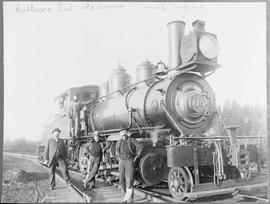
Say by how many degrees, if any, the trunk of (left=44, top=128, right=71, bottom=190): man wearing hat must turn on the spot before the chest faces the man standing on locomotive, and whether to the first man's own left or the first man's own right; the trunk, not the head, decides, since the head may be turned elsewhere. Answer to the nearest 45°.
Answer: approximately 180°

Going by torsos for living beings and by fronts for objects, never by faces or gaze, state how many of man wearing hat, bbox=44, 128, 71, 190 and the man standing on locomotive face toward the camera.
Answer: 2

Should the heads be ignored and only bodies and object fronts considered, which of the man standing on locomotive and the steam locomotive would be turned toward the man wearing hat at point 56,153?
the man standing on locomotive

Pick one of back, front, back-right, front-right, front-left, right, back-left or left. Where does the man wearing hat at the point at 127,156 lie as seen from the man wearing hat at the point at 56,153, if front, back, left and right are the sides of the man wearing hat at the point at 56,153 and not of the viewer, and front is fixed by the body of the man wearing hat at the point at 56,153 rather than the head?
front-left

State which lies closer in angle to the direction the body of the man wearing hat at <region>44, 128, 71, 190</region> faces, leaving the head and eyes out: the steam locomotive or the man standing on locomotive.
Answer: the steam locomotive
